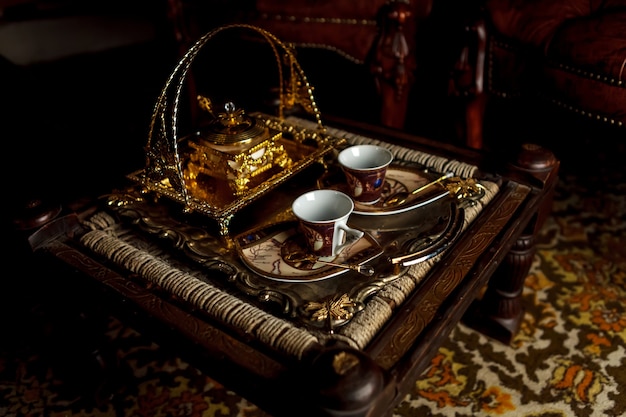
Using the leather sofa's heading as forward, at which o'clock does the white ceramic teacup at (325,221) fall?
The white ceramic teacup is roughly at 11 o'clock from the leather sofa.

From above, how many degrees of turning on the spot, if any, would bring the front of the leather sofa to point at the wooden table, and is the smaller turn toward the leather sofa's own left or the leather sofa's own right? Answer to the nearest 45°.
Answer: approximately 45° to the leather sofa's own left

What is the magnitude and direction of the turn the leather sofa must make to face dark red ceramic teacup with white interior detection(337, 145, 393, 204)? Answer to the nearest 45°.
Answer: approximately 45° to its left

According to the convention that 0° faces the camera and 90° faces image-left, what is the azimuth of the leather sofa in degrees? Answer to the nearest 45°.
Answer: approximately 45°

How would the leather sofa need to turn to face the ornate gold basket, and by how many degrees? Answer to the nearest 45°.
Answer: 0° — it already faces it
